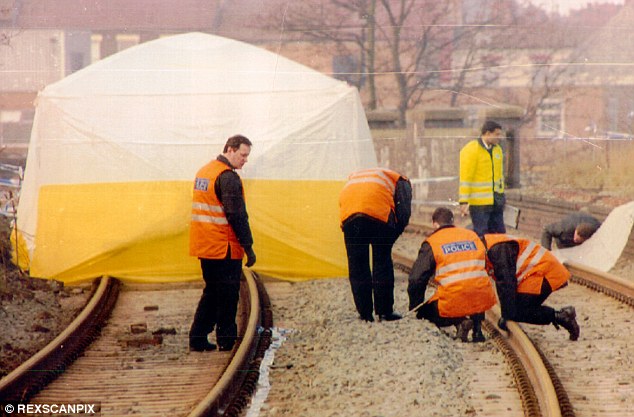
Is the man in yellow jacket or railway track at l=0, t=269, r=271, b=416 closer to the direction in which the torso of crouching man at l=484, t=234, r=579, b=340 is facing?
the railway track

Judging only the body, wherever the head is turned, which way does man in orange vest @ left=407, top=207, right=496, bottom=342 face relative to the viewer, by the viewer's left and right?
facing away from the viewer and to the left of the viewer

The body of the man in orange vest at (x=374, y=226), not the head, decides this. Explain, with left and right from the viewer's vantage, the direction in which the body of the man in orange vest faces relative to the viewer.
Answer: facing away from the viewer and to the right of the viewer

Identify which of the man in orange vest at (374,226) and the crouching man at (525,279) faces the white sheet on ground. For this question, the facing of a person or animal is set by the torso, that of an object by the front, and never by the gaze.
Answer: the man in orange vest

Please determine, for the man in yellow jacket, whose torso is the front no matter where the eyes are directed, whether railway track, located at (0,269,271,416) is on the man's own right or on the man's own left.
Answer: on the man's own right

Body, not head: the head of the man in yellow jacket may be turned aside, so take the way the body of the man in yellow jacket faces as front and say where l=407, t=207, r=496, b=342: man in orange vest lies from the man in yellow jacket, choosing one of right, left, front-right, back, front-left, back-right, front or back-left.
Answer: front-right

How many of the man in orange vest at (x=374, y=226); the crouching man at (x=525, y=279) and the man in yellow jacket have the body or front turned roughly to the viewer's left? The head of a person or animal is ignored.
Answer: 1

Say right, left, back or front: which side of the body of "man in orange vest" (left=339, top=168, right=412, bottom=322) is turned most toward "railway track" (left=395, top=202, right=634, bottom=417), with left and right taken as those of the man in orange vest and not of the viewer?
right

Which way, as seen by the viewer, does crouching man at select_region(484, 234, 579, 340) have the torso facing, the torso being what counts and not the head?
to the viewer's left

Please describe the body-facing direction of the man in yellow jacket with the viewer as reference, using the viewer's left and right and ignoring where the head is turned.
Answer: facing the viewer and to the right of the viewer

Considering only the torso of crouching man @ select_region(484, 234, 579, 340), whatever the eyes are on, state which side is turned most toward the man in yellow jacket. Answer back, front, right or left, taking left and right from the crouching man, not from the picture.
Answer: right

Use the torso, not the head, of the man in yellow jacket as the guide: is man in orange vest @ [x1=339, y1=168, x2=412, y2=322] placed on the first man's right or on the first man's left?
on the first man's right
